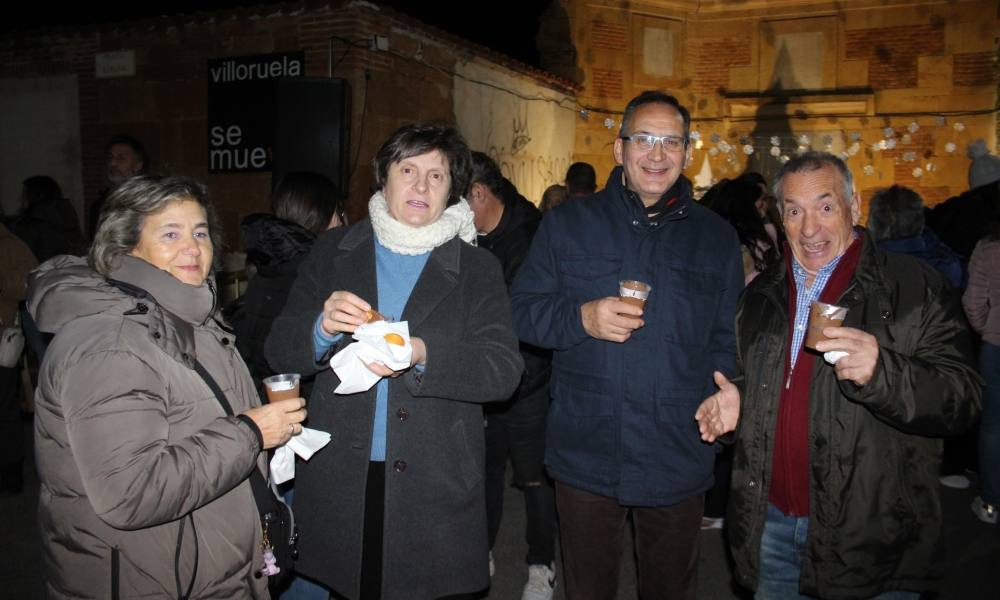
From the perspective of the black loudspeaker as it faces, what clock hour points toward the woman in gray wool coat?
The woman in gray wool coat is roughly at 12 o'clock from the black loudspeaker.

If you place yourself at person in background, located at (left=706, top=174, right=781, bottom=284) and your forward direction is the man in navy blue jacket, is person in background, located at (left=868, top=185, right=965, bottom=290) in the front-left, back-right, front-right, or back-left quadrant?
back-left

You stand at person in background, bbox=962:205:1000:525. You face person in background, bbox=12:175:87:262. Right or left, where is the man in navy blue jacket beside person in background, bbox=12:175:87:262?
left

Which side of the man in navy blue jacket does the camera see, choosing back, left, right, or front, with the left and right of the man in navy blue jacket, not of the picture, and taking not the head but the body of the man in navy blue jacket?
front

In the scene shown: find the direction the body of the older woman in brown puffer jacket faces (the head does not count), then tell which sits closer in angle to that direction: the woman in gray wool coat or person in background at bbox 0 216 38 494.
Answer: the woman in gray wool coat

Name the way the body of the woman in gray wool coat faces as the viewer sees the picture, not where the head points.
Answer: toward the camera

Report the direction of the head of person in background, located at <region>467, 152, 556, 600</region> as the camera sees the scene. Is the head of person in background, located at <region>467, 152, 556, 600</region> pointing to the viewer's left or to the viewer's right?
to the viewer's left

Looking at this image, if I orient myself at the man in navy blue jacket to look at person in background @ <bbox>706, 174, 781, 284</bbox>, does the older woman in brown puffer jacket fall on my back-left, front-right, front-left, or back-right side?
back-left

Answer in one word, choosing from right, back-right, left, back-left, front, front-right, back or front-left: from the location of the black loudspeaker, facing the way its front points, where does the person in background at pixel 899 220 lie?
front-left
